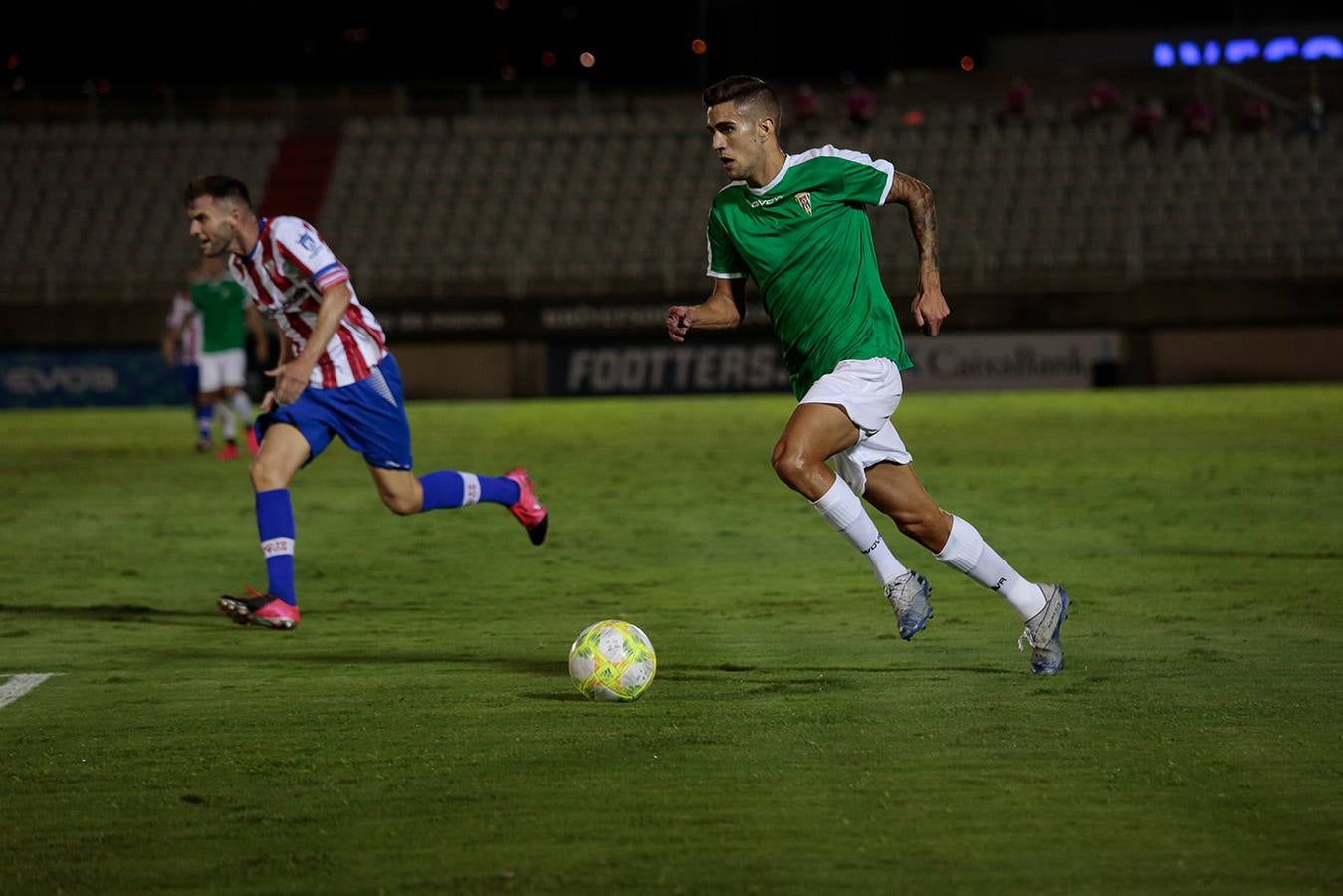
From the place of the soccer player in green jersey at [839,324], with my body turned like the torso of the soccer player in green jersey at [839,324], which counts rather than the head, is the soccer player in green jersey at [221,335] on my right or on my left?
on my right

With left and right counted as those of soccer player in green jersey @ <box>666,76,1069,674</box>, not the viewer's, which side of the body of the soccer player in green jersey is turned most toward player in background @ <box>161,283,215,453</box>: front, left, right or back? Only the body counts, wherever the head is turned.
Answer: right

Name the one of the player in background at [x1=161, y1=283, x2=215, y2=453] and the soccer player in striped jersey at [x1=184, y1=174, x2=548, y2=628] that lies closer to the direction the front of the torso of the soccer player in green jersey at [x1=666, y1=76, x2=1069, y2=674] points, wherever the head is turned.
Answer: the soccer player in striped jersey

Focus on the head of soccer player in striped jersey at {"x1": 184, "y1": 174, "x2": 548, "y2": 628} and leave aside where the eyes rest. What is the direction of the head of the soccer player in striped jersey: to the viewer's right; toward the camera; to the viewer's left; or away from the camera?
to the viewer's left

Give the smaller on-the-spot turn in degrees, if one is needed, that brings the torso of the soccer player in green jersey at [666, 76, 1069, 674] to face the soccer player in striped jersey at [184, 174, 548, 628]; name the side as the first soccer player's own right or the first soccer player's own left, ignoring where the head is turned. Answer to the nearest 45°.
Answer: approximately 90° to the first soccer player's own right

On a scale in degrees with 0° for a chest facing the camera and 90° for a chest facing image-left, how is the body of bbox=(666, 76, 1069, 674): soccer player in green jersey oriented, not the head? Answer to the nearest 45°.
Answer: approximately 45°

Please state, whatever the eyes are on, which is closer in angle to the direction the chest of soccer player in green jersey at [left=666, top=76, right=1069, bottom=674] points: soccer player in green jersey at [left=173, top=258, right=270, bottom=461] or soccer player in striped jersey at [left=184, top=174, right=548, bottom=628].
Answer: the soccer player in striped jersey
